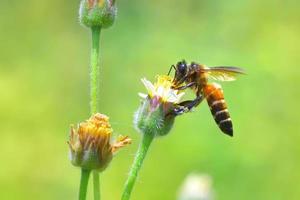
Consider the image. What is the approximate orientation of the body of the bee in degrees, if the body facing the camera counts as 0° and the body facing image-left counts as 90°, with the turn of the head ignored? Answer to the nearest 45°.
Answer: approximately 90°

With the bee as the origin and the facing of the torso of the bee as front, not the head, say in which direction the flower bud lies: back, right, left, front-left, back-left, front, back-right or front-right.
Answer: front-left
